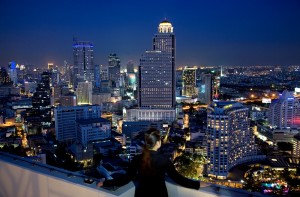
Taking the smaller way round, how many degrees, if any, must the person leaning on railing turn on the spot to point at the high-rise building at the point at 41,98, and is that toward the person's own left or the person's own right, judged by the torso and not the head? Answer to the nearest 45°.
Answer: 0° — they already face it

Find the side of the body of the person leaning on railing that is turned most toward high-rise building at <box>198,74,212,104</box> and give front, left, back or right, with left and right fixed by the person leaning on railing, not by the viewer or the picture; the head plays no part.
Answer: front

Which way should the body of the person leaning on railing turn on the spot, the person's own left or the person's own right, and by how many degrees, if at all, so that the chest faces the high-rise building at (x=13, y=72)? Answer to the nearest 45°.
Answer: approximately 45° to the person's own left

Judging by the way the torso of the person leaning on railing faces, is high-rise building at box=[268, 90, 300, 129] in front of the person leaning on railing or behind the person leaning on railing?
in front

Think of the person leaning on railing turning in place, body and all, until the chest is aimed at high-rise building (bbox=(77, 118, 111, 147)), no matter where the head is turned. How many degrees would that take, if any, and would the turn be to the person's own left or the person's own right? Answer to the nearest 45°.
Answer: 0° — they already face it

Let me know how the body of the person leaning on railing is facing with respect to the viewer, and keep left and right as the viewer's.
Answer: facing away from the viewer

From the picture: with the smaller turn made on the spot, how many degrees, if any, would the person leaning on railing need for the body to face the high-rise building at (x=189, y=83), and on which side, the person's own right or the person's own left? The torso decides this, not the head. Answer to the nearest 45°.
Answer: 0° — they already face it

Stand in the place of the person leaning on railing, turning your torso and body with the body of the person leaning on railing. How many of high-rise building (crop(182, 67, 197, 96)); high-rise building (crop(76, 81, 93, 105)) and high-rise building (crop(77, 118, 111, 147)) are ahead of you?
3

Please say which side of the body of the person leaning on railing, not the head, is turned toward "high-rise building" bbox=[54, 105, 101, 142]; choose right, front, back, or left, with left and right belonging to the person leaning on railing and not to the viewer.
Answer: front
